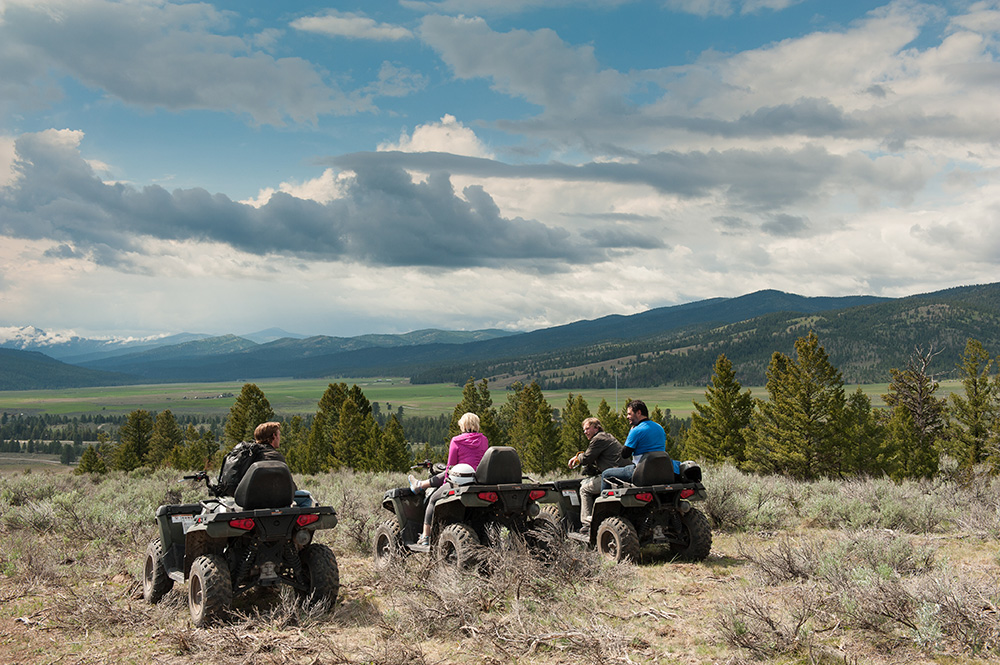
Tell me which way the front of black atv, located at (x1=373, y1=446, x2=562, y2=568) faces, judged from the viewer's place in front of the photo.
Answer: facing away from the viewer and to the left of the viewer

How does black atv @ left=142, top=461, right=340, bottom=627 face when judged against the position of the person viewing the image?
facing away from the viewer and to the left of the viewer

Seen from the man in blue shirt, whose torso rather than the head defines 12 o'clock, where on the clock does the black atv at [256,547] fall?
The black atv is roughly at 9 o'clock from the man in blue shirt.

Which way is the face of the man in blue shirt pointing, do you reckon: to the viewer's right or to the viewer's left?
to the viewer's left

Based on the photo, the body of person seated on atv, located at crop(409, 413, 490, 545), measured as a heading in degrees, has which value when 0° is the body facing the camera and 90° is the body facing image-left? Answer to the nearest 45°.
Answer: approximately 135°

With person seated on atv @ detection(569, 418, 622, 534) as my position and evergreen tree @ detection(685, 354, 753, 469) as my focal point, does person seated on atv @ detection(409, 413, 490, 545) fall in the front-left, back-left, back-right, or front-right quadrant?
back-left

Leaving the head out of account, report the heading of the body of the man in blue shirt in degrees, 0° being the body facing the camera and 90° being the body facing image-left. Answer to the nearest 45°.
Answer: approximately 135°

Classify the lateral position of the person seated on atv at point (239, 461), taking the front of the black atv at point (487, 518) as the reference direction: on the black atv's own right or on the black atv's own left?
on the black atv's own left

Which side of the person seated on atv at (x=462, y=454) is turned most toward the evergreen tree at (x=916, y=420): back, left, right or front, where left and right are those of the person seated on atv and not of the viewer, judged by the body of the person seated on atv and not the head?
right

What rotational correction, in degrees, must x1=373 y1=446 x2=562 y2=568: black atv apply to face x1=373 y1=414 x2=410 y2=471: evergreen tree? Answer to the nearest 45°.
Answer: approximately 45° to its right

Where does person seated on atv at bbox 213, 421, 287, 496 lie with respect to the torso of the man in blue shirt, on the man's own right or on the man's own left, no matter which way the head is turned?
on the man's own left

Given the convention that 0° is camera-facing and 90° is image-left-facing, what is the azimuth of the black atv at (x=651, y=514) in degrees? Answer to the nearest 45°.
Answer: approximately 135°

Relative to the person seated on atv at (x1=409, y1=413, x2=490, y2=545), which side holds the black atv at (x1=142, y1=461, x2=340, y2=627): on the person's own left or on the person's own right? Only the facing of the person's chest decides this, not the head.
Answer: on the person's own left
